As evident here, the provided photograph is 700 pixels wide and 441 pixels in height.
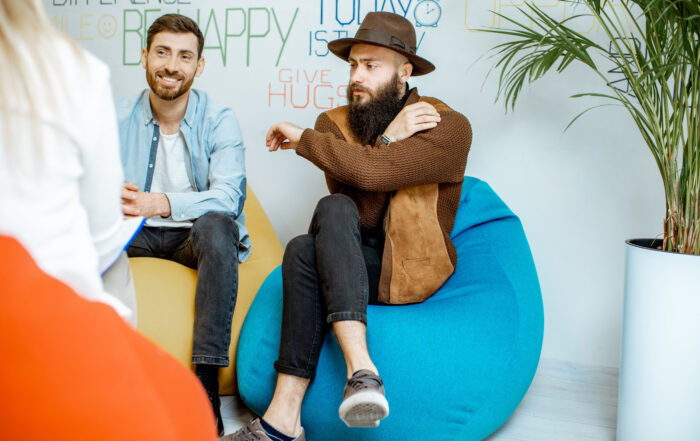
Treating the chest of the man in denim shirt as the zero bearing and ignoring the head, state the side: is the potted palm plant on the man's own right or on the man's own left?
on the man's own left

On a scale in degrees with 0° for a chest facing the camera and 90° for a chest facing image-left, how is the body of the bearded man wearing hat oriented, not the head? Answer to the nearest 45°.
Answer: approximately 45°

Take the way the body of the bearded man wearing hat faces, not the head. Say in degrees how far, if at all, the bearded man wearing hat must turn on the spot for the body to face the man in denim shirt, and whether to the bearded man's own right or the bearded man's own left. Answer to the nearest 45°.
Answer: approximately 90° to the bearded man's own right

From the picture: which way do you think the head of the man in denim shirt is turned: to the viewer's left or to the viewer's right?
to the viewer's left

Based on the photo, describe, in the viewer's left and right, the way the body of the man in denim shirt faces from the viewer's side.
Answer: facing the viewer

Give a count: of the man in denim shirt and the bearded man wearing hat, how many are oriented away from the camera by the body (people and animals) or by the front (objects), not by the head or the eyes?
0
